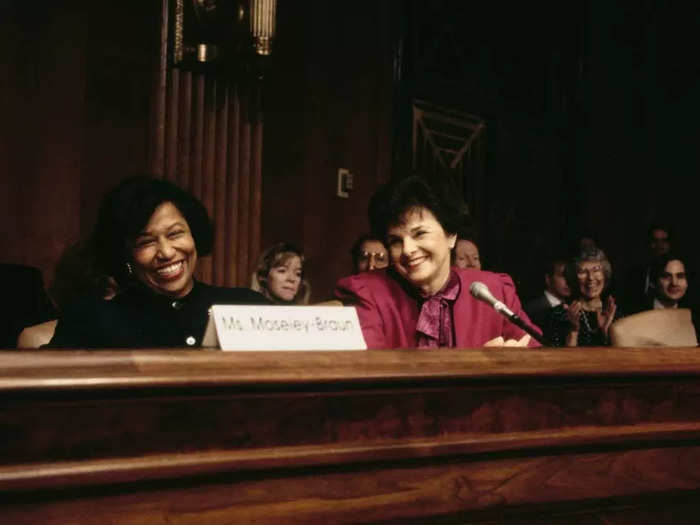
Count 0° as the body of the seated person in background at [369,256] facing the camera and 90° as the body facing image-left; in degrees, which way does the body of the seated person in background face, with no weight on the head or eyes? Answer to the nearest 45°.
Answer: approximately 0°

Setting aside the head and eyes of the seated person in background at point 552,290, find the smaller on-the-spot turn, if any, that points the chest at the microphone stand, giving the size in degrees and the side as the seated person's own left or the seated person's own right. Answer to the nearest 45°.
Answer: approximately 45° to the seated person's own right

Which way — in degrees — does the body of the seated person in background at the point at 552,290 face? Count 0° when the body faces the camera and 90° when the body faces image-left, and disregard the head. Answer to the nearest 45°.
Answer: approximately 315°

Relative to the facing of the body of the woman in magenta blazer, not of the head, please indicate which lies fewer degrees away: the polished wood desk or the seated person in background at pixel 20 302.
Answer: the polished wood desk

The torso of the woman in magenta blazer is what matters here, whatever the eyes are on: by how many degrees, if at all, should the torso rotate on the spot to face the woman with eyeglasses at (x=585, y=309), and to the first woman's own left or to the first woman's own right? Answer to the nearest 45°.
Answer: approximately 180°

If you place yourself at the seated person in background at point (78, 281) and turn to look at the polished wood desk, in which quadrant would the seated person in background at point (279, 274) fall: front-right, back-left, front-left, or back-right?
front-left

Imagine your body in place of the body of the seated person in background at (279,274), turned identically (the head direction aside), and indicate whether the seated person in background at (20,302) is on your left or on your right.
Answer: on your right

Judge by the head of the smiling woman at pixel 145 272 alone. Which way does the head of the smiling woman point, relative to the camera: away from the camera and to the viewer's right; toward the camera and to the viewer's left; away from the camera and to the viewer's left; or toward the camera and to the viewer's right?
toward the camera and to the viewer's right

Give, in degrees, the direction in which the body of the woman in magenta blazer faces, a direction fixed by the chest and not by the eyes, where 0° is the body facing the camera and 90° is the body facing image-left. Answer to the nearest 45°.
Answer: approximately 0°

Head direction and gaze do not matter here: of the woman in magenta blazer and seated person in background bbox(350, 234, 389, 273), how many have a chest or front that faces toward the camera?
2

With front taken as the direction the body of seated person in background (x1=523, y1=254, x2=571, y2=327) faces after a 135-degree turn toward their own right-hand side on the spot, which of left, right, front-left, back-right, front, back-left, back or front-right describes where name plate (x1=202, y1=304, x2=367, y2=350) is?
left

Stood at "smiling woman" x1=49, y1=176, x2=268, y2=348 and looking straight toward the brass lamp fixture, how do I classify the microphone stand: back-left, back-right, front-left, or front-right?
back-right

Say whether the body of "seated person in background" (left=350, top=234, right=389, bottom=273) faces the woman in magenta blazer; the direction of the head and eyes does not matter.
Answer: yes
